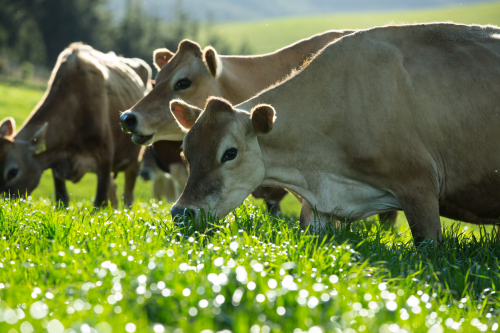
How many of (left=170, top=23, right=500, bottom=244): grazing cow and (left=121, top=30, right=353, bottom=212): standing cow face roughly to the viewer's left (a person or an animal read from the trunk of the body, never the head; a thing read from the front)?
2

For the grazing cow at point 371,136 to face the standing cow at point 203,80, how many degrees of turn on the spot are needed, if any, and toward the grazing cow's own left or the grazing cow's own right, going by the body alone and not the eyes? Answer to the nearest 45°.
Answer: approximately 45° to the grazing cow's own right

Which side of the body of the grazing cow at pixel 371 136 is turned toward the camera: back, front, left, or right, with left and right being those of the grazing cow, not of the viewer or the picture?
left

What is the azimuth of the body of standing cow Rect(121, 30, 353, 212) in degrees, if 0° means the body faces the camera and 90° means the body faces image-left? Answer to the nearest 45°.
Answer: approximately 90°

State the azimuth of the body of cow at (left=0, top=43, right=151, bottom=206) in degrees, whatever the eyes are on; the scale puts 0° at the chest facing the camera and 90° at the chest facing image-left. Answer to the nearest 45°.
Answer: approximately 45°

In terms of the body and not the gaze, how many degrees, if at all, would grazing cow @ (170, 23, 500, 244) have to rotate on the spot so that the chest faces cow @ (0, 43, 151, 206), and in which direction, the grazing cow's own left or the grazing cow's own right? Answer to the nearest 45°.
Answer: approximately 45° to the grazing cow's own right
